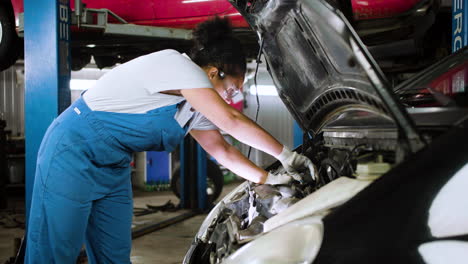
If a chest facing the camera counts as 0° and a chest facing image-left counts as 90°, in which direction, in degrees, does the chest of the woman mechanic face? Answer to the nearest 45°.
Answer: approximately 270°

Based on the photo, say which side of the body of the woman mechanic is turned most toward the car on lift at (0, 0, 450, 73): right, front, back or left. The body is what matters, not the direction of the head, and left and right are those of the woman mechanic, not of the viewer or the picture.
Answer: left

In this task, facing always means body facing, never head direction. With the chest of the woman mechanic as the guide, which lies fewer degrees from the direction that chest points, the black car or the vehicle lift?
the black car

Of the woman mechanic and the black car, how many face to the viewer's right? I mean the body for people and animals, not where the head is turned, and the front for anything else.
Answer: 1

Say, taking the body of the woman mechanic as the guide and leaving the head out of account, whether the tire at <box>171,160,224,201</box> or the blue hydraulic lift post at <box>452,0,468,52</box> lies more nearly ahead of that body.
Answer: the blue hydraulic lift post

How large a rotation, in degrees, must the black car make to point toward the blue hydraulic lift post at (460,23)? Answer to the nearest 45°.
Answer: approximately 135° to its right

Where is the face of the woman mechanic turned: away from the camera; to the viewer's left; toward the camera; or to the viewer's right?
to the viewer's right

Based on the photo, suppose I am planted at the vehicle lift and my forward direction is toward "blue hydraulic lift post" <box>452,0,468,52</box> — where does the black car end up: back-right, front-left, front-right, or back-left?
front-right

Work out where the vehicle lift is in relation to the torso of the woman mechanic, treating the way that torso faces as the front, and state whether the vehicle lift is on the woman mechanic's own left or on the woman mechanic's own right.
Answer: on the woman mechanic's own left

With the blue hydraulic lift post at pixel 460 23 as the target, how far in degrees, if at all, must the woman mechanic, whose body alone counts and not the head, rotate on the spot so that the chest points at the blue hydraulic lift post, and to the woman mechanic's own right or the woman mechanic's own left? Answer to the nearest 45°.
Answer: approximately 45° to the woman mechanic's own left

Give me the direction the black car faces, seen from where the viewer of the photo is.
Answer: facing the viewer and to the left of the viewer

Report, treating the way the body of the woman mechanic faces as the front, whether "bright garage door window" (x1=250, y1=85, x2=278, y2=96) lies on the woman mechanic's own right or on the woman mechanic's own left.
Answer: on the woman mechanic's own left

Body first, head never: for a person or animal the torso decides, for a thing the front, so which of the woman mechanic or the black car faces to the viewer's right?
the woman mechanic
